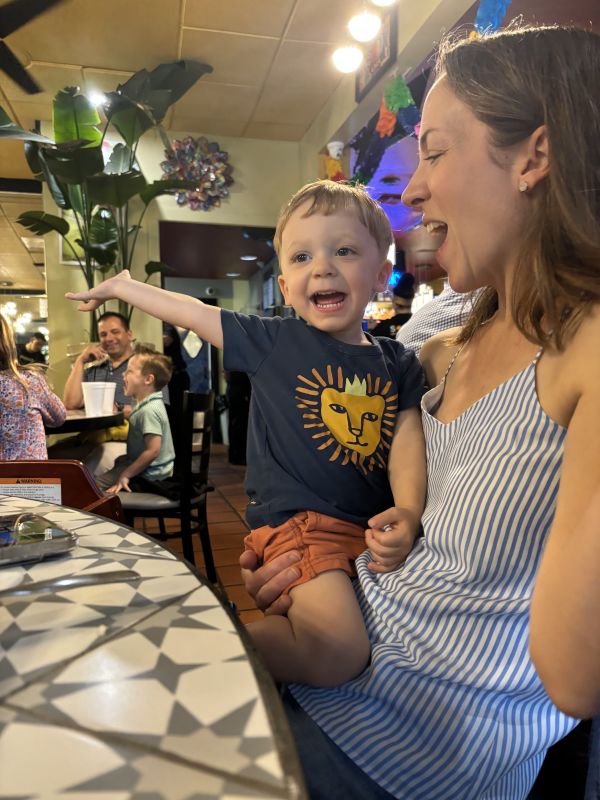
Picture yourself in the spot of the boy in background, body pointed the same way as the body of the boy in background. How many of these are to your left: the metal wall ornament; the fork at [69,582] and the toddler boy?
2

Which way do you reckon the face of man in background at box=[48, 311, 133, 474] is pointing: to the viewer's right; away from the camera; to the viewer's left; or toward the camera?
toward the camera

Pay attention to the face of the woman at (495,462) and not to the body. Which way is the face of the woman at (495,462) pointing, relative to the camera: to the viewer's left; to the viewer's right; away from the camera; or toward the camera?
to the viewer's left

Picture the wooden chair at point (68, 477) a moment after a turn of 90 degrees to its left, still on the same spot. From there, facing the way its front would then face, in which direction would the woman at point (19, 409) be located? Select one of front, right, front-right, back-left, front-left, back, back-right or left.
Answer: left

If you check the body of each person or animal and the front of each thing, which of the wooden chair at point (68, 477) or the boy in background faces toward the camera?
the wooden chair

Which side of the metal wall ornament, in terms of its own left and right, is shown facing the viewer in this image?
front

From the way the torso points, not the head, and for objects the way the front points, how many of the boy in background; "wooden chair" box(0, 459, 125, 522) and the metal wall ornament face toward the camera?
2

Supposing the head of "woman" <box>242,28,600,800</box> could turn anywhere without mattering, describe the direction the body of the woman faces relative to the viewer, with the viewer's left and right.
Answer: facing the viewer and to the left of the viewer

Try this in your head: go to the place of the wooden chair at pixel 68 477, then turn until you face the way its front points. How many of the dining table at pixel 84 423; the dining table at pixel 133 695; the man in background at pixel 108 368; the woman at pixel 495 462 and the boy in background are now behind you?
3

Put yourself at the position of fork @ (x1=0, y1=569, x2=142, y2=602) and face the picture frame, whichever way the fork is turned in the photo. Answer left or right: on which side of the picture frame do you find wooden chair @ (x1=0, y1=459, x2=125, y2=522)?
left

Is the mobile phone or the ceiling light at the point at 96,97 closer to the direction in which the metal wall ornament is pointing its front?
the mobile phone

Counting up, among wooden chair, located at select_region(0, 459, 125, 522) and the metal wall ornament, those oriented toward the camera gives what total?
2

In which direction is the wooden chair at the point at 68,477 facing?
toward the camera

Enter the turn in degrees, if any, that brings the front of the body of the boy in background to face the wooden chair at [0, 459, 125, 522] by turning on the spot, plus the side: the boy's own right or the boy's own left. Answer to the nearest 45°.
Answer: approximately 90° to the boy's own left
